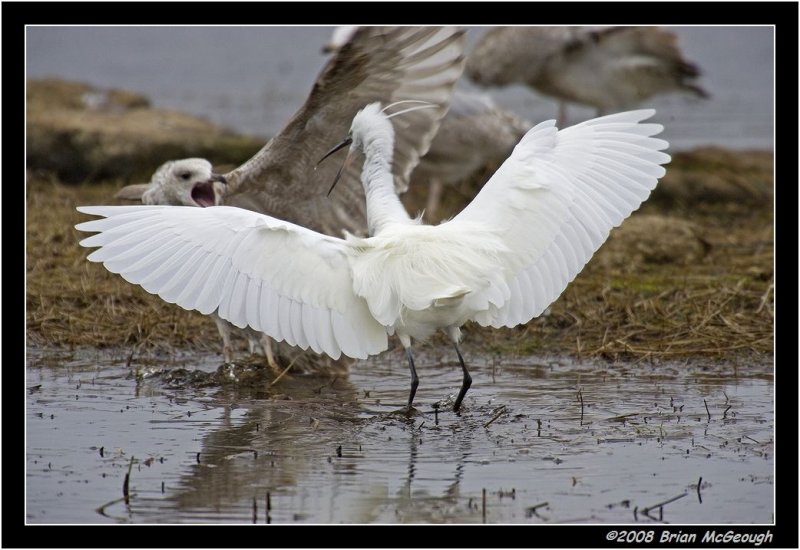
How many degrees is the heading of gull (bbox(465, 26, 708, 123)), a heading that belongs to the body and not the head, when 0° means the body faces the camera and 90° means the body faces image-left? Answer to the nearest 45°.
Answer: approximately 90°

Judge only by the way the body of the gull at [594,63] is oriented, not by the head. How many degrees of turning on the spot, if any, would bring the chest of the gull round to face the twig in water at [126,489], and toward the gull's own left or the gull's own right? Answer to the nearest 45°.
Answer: approximately 90° to the gull's own left
